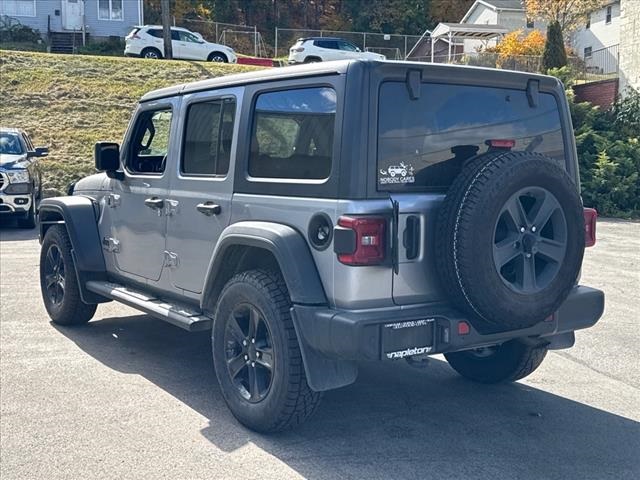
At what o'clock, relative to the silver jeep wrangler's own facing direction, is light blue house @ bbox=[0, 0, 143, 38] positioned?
The light blue house is roughly at 1 o'clock from the silver jeep wrangler.

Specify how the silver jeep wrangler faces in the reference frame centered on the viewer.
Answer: facing away from the viewer and to the left of the viewer

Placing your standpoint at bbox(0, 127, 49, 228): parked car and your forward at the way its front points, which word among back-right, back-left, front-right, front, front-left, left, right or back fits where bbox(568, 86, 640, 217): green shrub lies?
left

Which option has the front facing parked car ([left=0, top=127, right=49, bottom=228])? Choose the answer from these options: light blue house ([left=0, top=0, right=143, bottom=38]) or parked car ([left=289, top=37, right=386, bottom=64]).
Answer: the light blue house

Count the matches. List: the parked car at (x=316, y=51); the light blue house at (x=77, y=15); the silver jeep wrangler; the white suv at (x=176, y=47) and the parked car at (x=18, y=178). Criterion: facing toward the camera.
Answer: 2

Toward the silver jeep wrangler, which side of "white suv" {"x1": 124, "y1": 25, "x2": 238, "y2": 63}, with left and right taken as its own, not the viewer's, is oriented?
right

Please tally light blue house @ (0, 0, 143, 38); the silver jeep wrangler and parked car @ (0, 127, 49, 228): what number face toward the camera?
2

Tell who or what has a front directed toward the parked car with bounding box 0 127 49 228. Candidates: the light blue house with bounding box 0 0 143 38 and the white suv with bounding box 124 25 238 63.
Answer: the light blue house

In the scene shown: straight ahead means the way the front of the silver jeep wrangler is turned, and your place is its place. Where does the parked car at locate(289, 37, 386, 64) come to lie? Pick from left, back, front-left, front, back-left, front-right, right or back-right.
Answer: front-right

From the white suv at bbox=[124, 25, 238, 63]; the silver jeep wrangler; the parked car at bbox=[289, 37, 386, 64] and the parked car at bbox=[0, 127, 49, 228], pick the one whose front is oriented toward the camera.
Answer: the parked car at bbox=[0, 127, 49, 228]

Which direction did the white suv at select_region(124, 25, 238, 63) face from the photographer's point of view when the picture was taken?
facing to the right of the viewer

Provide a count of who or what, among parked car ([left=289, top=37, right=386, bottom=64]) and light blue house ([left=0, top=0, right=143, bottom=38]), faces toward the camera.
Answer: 1
